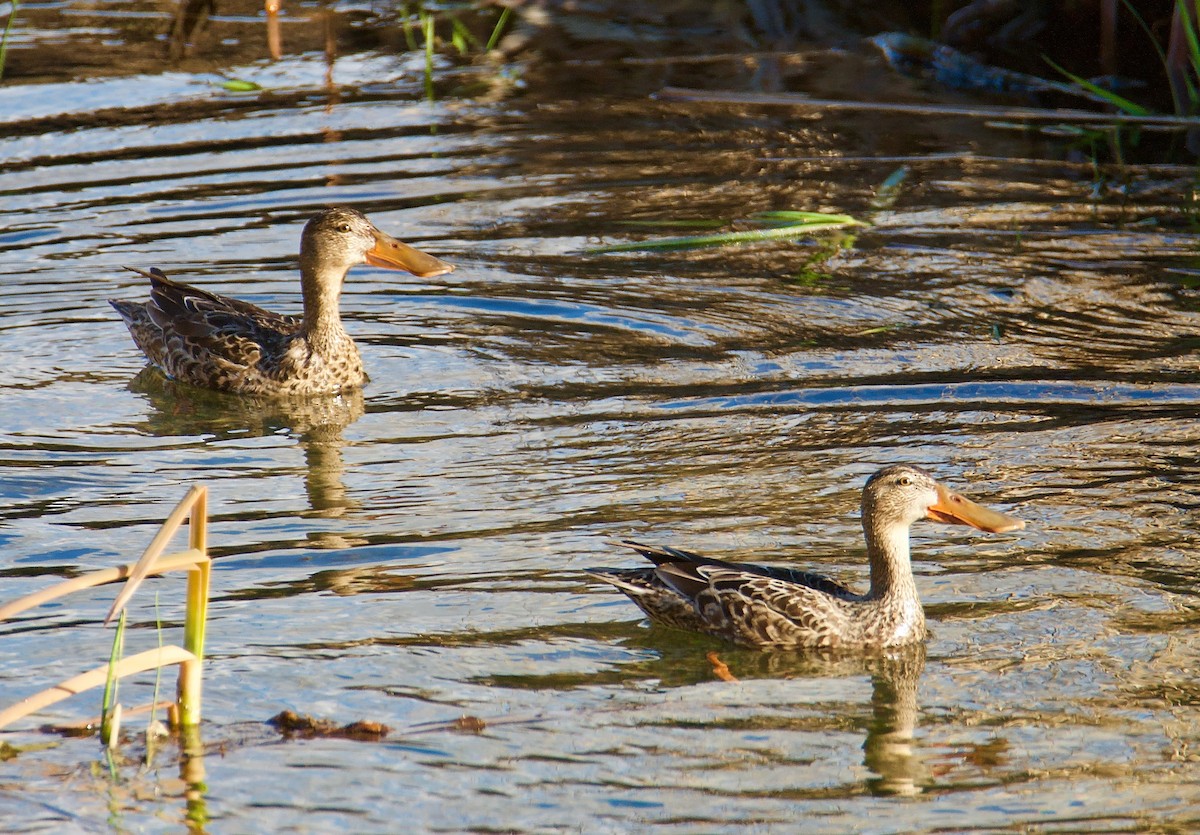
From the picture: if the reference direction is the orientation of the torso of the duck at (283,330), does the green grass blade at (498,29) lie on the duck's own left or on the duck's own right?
on the duck's own left

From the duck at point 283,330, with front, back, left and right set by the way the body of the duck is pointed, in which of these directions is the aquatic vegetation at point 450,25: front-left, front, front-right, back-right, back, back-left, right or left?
left

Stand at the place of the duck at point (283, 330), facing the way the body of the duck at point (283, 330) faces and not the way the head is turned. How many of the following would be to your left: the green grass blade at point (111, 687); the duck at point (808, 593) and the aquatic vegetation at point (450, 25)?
1

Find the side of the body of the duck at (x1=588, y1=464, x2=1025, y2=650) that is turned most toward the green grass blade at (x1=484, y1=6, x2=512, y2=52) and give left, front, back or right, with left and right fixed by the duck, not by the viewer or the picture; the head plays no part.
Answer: left

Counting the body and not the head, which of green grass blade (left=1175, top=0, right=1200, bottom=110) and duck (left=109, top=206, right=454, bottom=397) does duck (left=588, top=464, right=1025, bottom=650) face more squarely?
the green grass blade

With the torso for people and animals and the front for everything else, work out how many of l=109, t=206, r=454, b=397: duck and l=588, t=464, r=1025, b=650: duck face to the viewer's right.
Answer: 2

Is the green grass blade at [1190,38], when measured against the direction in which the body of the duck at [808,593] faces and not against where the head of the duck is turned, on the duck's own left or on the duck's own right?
on the duck's own left

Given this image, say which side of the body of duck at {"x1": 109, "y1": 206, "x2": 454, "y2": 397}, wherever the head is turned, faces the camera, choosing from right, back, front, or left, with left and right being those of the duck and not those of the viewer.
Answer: right

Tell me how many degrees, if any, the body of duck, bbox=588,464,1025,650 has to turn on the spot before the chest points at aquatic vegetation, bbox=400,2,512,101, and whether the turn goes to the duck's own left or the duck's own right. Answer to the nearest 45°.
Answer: approximately 90° to the duck's own left

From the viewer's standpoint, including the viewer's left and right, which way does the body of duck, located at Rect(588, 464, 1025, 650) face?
facing to the right of the viewer

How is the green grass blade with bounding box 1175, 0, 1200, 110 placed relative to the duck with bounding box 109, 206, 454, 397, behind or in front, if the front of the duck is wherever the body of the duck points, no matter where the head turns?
in front

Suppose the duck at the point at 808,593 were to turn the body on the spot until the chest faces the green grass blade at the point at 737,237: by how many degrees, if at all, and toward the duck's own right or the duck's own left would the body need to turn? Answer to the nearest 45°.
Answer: approximately 90° to the duck's own left
